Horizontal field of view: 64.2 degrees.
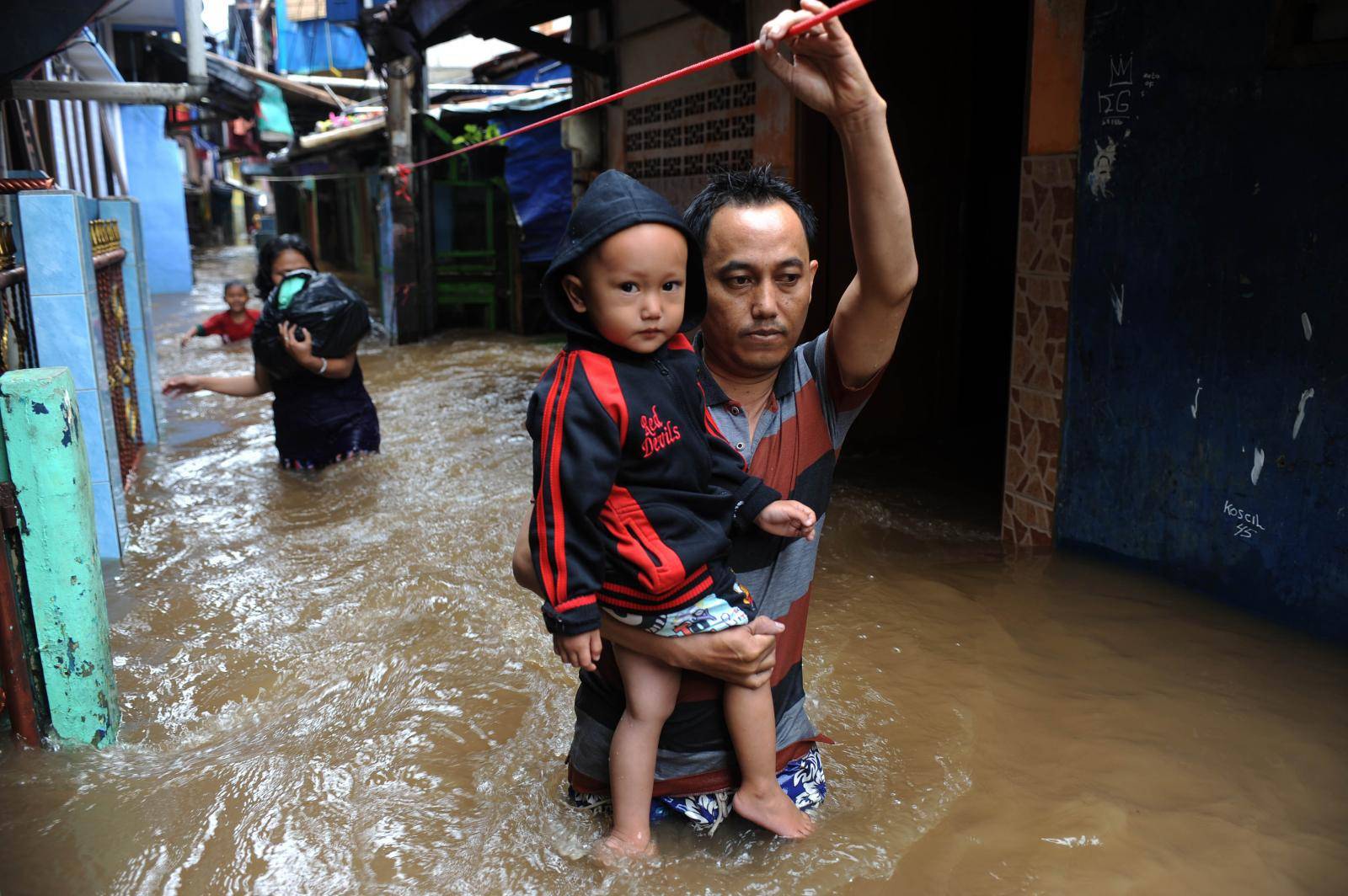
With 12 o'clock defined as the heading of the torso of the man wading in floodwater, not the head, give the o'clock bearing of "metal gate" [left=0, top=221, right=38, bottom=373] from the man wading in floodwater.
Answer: The metal gate is roughly at 4 o'clock from the man wading in floodwater.

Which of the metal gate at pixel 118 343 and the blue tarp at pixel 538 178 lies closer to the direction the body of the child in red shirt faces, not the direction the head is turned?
the metal gate

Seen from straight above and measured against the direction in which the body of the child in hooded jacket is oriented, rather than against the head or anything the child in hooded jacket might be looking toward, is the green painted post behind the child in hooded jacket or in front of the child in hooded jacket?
behind

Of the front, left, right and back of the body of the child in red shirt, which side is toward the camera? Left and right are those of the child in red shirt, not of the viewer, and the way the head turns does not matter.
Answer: front

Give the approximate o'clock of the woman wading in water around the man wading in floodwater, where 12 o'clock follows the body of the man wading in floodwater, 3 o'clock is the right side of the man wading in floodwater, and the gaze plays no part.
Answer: The woman wading in water is roughly at 5 o'clock from the man wading in floodwater.

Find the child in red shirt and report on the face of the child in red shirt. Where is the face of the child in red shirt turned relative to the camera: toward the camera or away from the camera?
toward the camera

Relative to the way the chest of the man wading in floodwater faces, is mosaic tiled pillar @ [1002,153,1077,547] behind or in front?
behind

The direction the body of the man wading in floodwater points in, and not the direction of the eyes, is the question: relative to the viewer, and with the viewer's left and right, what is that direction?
facing the viewer

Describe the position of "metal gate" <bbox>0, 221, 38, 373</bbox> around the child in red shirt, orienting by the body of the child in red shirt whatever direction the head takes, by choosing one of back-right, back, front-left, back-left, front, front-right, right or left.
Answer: front

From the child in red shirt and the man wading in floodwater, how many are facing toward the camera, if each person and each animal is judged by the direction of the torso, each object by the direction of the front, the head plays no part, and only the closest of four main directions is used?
2

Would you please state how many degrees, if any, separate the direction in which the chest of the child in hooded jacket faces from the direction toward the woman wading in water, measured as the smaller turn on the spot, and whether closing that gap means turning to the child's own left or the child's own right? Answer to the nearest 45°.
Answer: approximately 180°
